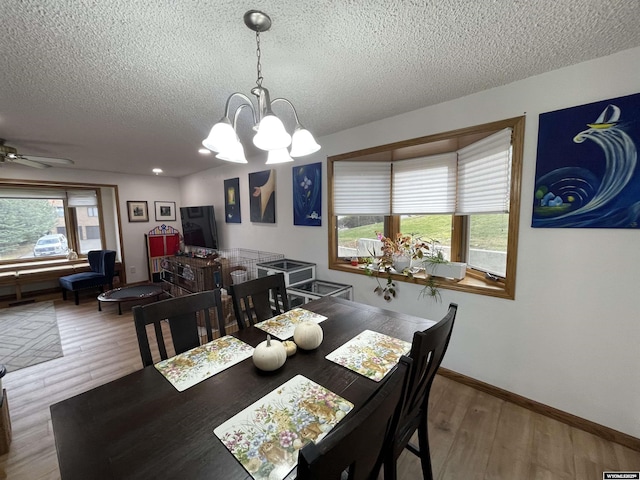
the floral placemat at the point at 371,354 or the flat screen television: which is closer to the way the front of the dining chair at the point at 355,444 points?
the flat screen television

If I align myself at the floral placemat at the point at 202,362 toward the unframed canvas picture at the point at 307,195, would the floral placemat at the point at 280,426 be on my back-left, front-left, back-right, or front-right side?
back-right

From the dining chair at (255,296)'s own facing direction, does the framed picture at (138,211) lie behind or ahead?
behind

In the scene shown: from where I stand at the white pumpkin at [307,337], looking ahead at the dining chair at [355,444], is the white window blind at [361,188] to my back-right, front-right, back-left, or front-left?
back-left

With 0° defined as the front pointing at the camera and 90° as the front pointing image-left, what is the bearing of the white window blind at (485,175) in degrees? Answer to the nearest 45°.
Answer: approximately 45°

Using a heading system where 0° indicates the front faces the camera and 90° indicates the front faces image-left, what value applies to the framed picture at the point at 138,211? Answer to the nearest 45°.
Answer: approximately 0°

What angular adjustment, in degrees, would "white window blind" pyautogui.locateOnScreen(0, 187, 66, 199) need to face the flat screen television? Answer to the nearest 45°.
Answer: approximately 45° to its left

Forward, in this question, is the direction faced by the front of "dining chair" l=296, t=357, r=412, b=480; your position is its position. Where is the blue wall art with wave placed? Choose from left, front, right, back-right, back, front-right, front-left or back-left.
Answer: right

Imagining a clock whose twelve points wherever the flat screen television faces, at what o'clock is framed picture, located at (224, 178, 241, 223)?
The framed picture is roughly at 9 o'clock from the flat screen television.

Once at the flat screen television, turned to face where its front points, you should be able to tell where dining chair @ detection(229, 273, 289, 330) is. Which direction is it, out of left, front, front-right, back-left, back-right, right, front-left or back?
front-left

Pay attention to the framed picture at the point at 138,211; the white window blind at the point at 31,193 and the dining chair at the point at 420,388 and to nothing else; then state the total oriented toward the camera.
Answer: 2

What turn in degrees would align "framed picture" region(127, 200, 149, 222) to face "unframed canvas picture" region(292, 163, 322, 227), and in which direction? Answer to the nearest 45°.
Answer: approximately 45° to its left
